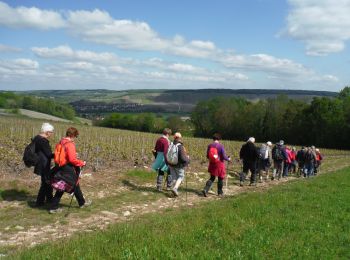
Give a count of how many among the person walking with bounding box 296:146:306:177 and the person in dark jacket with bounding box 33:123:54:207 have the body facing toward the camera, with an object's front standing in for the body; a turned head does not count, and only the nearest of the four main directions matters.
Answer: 0

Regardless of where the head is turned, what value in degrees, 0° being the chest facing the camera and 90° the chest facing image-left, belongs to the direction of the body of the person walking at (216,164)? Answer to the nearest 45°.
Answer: approximately 225°

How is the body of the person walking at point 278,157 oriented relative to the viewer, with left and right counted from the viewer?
facing away from the viewer and to the right of the viewer

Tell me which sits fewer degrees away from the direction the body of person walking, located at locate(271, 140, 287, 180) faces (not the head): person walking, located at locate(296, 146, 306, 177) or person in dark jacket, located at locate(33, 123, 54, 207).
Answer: the person walking

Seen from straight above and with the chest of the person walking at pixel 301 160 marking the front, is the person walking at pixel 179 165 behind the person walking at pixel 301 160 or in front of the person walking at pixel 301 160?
behind

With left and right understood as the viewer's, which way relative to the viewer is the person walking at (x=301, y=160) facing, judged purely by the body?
facing away from the viewer and to the right of the viewer

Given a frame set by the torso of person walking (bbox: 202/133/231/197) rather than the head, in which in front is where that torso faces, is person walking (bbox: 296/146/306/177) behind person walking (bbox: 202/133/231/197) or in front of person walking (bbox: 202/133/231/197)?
in front

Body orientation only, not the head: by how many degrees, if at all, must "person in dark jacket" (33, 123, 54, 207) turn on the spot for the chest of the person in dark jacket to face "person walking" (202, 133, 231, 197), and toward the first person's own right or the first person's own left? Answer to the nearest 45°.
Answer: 0° — they already face them

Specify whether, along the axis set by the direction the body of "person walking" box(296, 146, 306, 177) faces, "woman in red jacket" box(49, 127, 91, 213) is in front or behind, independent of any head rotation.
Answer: behind

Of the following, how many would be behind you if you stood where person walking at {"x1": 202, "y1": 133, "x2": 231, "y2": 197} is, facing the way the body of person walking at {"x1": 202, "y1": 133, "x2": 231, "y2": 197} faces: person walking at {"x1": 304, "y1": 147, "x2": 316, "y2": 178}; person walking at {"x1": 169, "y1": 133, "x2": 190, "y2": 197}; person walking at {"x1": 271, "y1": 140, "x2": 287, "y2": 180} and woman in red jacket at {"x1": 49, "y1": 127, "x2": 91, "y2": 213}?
2
